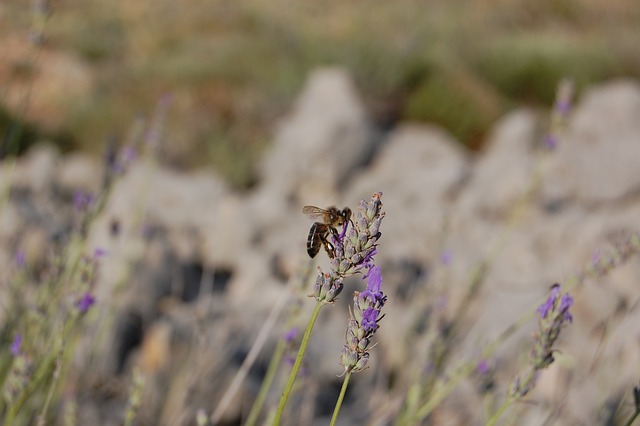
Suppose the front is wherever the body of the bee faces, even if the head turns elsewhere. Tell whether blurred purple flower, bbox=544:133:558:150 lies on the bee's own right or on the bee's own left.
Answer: on the bee's own left

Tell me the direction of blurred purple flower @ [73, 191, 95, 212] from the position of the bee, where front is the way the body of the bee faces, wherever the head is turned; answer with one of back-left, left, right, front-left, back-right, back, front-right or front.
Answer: back-left

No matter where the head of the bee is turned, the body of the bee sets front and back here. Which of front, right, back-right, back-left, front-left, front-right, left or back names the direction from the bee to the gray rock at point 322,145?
left

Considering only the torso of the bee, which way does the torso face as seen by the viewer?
to the viewer's right
